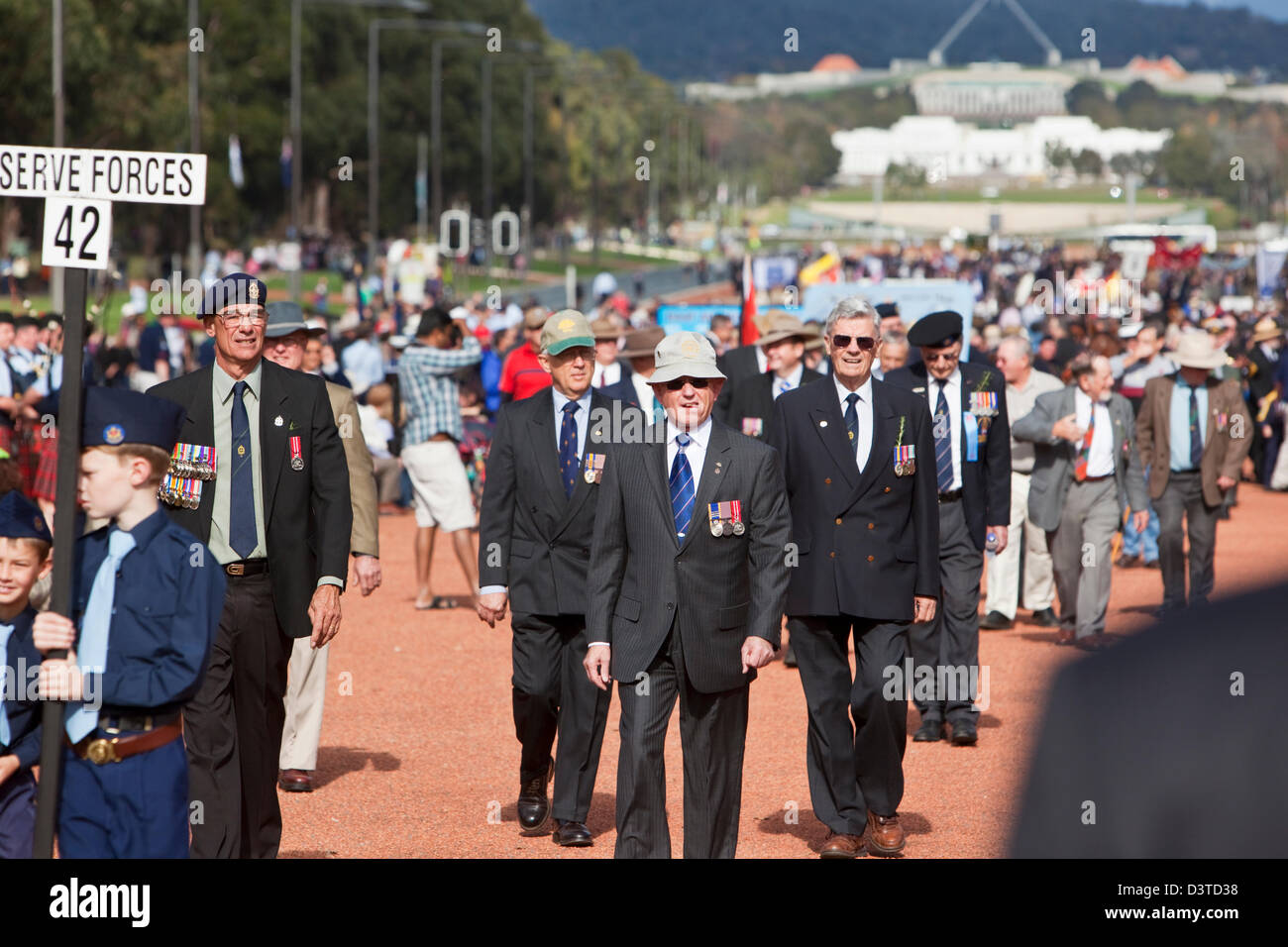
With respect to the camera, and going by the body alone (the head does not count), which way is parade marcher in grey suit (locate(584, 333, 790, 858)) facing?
toward the camera

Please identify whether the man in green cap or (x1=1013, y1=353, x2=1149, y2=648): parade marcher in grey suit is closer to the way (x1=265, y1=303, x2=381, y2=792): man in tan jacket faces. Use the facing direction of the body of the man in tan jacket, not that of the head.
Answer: the man in green cap

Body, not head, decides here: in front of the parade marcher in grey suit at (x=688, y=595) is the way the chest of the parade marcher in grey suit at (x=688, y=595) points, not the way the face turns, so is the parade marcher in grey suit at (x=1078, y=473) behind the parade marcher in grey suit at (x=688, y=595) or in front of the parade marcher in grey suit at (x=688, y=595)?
behind

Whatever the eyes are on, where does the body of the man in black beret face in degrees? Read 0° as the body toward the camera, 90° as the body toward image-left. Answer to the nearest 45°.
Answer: approximately 0°

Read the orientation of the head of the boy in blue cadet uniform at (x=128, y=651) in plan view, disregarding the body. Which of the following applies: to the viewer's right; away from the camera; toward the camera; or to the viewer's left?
to the viewer's left

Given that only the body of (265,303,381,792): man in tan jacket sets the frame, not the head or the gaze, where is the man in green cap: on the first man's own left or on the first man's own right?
on the first man's own left

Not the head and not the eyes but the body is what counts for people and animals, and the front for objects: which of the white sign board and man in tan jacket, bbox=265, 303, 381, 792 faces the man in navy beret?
the man in tan jacket

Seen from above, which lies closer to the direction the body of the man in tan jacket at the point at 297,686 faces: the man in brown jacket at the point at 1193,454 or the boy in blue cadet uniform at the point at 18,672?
the boy in blue cadet uniform

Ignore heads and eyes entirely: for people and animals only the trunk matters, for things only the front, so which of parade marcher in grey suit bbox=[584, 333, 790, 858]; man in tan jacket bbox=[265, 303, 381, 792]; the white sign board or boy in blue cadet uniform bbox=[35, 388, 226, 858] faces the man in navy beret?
the man in tan jacket

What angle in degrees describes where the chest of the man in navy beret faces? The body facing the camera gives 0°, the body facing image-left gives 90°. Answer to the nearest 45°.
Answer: approximately 0°

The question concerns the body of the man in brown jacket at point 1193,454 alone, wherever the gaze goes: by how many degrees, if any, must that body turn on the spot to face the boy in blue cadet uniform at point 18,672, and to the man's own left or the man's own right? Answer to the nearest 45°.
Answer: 0° — they already face them

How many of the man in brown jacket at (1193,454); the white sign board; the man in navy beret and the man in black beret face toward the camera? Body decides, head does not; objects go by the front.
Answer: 4

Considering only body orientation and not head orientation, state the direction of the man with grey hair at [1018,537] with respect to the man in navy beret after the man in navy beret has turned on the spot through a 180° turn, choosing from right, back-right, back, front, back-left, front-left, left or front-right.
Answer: front-right

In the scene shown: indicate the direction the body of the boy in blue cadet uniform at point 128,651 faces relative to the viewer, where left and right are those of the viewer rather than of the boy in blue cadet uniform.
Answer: facing the viewer and to the left of the viewer

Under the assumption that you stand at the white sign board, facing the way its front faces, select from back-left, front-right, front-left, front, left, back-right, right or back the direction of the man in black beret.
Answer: back-left

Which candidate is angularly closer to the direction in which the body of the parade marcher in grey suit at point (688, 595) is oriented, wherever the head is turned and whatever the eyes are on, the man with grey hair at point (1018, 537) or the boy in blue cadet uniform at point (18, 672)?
the boy in blue cadet uniform

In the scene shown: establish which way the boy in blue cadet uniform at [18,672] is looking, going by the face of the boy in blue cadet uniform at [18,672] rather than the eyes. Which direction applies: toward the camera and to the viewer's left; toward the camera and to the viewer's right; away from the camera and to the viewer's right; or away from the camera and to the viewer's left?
toward the camera and to the viewer's left
